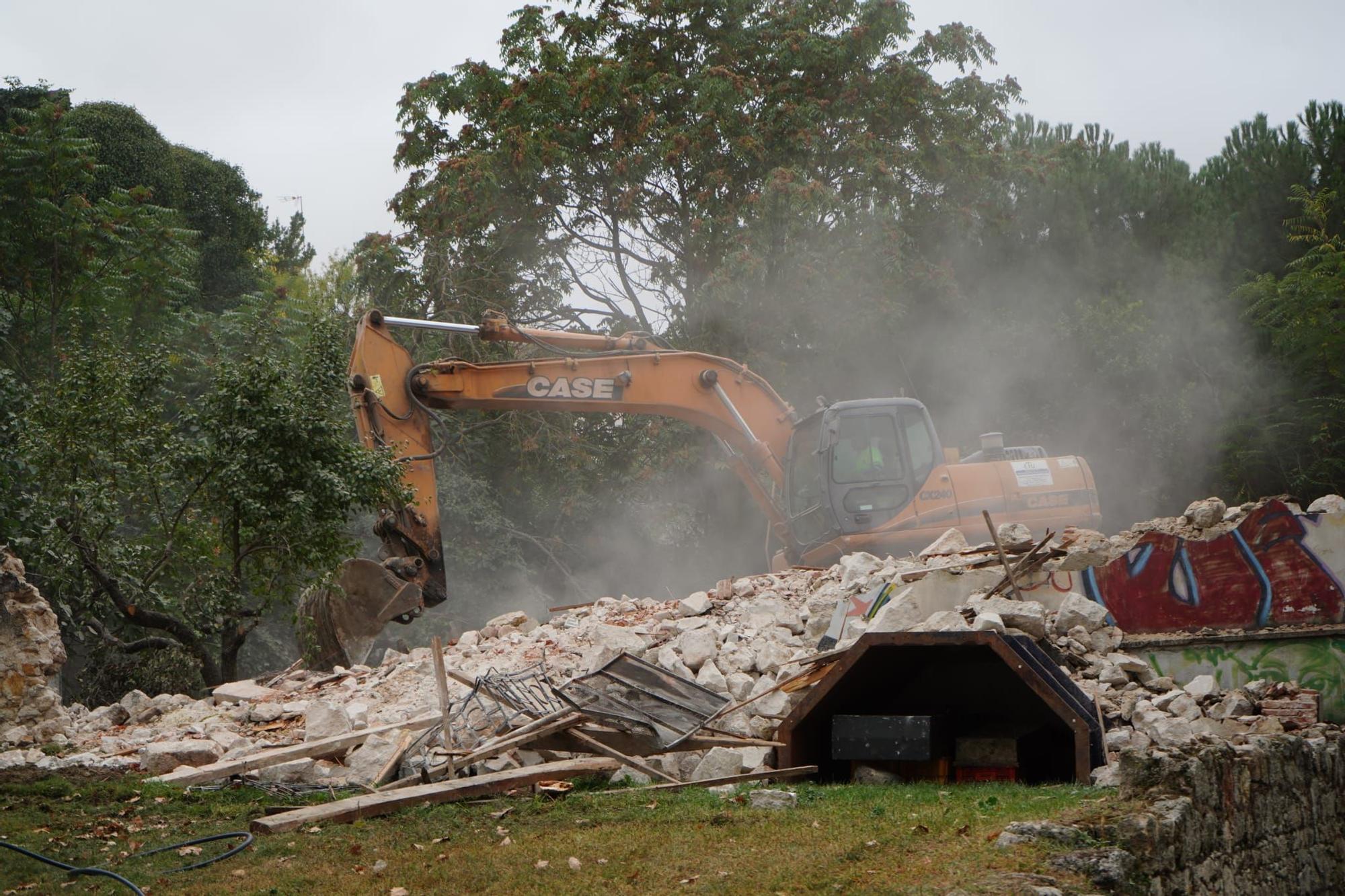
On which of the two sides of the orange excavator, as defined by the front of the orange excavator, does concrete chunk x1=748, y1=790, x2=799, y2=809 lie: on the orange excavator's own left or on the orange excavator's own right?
on the orange excavator's own left

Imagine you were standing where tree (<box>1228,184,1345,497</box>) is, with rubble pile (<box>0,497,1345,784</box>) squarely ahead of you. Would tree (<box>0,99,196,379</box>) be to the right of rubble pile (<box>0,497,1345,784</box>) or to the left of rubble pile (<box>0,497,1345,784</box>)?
right

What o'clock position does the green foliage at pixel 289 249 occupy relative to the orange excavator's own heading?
The green foliage is roughly at 2 o'clock from the orange excavator.

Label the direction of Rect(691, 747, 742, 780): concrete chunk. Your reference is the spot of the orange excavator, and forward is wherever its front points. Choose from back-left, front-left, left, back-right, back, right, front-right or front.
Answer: left

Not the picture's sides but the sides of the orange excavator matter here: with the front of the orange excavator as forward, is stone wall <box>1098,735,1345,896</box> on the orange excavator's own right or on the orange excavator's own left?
on the orange excavator's own left

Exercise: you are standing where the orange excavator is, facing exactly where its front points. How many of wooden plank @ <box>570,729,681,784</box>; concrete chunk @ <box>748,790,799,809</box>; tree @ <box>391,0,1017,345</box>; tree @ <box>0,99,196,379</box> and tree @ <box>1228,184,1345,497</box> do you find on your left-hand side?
2

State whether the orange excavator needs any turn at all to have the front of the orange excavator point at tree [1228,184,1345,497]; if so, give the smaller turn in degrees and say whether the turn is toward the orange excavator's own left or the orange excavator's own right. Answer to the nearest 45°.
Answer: approximately 135° to the orange excavator's own right

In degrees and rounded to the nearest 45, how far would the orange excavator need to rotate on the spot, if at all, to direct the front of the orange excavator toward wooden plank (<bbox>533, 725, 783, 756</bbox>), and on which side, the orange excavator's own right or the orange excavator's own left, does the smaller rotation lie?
approximately 90° to the orange excavator's own left

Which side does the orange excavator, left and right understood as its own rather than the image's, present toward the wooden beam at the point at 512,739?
left

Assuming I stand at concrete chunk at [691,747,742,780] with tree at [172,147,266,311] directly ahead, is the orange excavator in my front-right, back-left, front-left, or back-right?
front-right

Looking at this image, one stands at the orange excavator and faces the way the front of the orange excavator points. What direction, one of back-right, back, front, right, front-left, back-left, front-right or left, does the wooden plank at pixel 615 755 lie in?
left

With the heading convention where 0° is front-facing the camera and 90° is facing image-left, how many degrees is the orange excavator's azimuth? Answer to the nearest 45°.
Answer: approximately 90°
